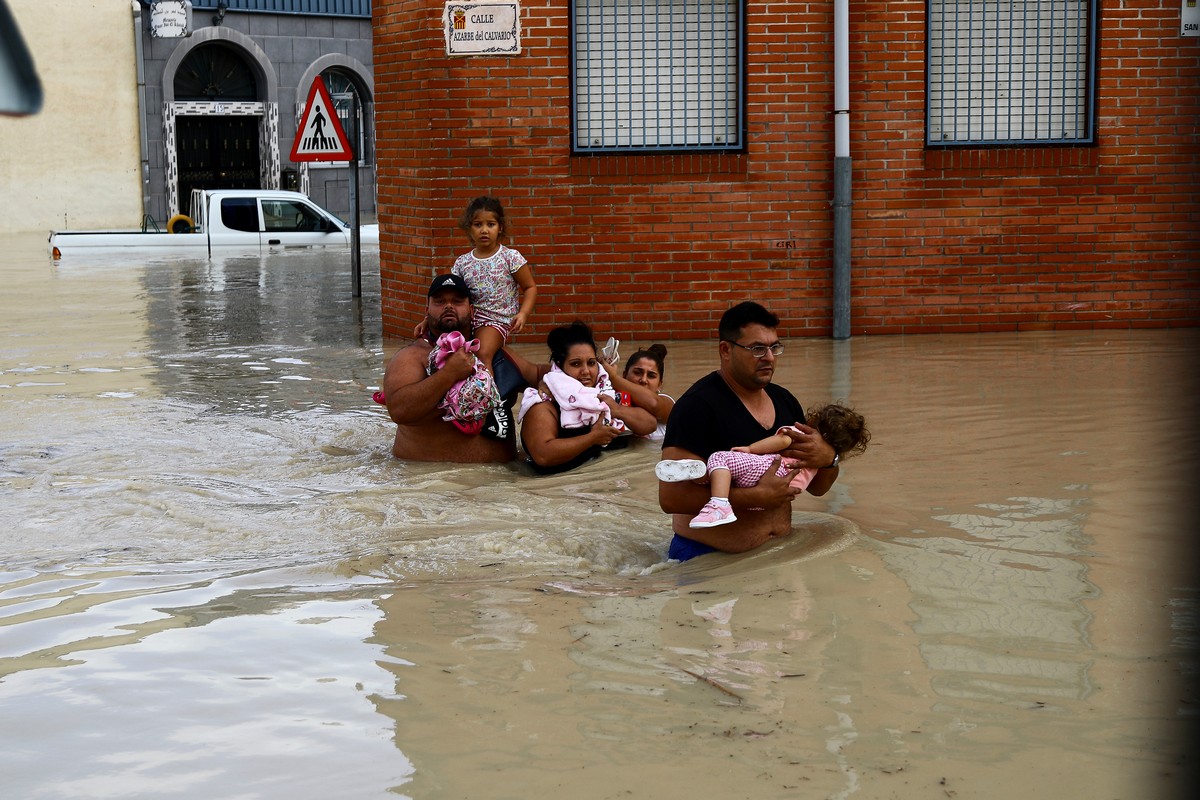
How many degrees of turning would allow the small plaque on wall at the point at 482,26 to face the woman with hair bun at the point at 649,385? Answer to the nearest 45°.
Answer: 0° — it already faces them

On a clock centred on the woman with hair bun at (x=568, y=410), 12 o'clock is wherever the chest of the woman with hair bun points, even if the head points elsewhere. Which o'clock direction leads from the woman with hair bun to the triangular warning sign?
The triangular warning sign is roughly at 7 o'clock from the woman with hair bun.

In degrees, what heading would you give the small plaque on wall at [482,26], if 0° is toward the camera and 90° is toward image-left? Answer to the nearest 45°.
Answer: approximately 0°

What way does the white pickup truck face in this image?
to the viewer's right

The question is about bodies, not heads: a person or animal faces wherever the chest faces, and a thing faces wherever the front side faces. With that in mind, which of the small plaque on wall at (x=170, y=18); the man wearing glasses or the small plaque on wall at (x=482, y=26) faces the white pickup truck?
the small plaque on wall at (x=170, y=18)

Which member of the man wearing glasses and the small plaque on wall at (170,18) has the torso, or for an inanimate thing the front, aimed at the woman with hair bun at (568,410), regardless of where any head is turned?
the small plaque on wall

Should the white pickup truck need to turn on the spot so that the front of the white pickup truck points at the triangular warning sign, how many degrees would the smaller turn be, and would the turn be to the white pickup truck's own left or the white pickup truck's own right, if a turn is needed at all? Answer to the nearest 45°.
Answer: approximately 90° to the white pickup truck's own right
